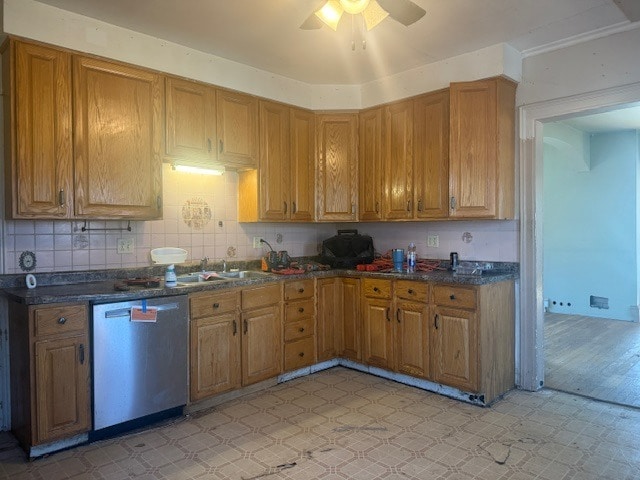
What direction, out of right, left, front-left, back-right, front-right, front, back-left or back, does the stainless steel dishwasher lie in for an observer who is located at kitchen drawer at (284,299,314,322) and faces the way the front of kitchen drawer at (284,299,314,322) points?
right

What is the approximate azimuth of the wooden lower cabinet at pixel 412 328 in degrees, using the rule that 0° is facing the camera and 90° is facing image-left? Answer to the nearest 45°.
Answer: approximately 45°

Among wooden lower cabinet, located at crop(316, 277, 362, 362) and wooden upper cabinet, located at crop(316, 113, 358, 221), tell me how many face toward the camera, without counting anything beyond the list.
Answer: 2

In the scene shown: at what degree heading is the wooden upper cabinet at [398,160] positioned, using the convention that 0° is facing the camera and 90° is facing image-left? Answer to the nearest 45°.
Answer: approximately 45°

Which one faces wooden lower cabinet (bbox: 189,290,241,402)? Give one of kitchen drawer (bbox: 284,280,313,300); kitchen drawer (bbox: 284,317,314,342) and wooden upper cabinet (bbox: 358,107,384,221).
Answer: the wooden upper cabinet

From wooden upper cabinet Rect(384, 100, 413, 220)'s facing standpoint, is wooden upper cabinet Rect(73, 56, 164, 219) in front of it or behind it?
in front

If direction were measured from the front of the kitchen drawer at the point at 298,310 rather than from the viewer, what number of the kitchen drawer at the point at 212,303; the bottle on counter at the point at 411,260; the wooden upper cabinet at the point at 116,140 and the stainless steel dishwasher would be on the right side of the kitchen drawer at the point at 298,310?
3

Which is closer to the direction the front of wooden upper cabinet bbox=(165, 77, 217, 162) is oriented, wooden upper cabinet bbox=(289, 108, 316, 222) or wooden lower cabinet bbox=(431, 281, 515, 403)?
the wooden lower cabinet

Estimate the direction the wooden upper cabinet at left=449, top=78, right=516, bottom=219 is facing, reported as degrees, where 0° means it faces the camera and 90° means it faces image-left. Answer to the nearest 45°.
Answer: approximately 45°
